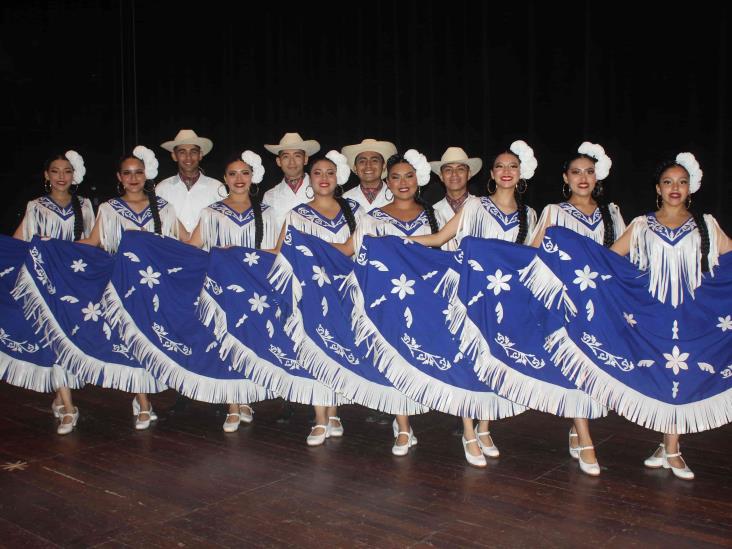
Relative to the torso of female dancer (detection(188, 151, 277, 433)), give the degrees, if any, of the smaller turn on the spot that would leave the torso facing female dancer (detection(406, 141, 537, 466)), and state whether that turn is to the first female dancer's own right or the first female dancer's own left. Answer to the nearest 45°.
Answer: approximately 45° to the first female dancer's own left

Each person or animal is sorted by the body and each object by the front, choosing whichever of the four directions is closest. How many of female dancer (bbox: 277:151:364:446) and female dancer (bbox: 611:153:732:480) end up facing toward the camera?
2

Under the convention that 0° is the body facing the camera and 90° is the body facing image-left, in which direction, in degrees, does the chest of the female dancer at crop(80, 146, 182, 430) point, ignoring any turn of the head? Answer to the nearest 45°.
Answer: approximately 0°

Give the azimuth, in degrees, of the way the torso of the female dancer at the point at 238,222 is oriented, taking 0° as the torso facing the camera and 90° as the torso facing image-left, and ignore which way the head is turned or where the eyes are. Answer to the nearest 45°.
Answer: approximately 0°

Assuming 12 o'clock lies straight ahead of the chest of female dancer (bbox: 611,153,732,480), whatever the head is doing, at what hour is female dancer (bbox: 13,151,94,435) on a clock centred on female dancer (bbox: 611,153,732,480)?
female dancer (bbox: 13,151,94,435) is roughly at 3 o'clock from female dancer (bbox: 611,153,732,480).
